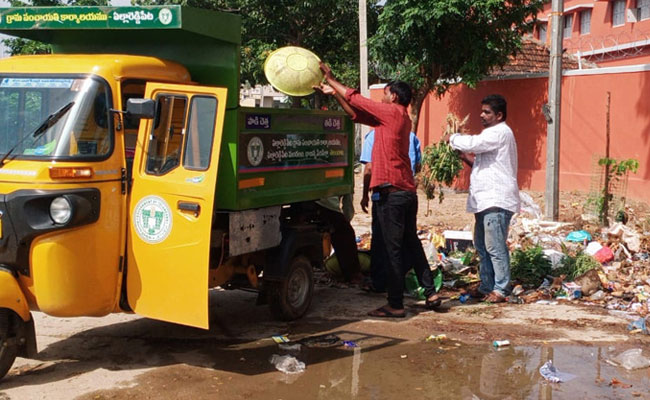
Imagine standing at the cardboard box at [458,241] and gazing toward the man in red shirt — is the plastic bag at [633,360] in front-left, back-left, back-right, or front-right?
front-left

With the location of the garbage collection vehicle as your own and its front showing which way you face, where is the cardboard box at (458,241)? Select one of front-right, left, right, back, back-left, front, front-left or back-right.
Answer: back

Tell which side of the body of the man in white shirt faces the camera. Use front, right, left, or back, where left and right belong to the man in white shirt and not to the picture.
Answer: left

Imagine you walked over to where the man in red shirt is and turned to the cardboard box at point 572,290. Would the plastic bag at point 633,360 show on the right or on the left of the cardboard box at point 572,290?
right

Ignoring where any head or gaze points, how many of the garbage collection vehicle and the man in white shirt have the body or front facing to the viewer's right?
0

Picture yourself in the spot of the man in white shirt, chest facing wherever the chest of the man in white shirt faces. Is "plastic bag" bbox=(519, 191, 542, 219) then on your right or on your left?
on your right

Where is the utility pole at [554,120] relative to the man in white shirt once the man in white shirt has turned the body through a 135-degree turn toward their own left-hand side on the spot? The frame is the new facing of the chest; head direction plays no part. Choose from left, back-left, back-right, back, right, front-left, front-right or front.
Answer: back-left

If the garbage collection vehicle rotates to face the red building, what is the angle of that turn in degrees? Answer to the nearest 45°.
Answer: approximately 180°

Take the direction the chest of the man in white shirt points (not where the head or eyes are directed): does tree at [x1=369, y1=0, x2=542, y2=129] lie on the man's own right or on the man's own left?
on the man's own right

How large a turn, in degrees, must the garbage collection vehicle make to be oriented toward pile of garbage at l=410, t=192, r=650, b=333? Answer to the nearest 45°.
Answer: approximately 180°

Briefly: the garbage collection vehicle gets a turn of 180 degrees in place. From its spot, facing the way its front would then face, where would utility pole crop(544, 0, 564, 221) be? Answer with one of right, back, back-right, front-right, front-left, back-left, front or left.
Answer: front

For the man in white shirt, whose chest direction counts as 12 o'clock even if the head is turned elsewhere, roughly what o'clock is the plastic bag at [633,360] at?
The plastic bag is roughly at 8 o'clock from the man in white shirt.

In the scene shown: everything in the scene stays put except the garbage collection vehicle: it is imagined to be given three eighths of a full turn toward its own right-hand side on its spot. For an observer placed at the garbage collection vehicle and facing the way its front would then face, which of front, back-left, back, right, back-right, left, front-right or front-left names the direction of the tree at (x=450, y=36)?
front-right

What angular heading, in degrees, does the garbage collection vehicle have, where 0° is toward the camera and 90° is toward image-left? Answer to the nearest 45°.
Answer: approximately 45°

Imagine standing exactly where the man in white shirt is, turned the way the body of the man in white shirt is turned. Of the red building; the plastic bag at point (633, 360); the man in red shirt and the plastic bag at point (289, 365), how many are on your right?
1
